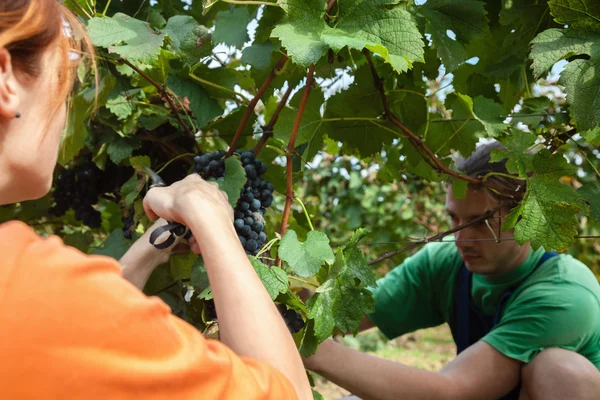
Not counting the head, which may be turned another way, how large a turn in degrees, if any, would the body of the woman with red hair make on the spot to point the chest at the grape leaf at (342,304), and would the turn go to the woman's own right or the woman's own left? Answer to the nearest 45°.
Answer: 0° — they already face it

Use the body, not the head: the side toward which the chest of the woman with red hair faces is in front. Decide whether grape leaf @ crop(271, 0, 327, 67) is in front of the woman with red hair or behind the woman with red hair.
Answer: in front

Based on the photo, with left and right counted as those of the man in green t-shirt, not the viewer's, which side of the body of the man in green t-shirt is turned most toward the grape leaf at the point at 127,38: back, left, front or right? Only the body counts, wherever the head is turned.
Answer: front

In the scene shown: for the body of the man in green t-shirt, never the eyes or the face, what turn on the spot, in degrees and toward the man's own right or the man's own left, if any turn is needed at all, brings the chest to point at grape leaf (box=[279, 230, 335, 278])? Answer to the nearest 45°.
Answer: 0° — they already face it

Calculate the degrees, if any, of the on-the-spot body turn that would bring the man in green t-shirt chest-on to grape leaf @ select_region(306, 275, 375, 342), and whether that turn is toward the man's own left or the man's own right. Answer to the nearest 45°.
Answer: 0° — they already face it

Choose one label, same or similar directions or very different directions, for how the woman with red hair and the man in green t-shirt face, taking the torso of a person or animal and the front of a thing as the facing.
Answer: very different directions

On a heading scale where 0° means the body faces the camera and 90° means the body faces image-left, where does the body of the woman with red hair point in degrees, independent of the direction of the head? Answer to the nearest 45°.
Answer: approximately 225°

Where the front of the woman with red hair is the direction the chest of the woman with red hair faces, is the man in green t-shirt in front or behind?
in front

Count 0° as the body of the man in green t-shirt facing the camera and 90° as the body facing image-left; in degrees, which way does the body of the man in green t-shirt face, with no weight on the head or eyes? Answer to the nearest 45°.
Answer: approximately 45°

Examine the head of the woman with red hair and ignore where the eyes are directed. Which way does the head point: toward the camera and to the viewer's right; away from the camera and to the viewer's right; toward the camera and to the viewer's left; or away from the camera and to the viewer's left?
away from the camera and to the viewer's right
